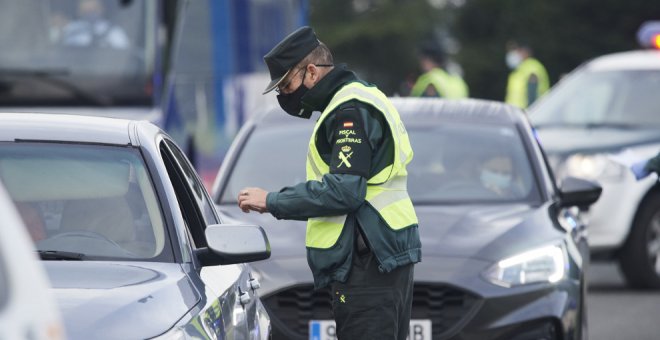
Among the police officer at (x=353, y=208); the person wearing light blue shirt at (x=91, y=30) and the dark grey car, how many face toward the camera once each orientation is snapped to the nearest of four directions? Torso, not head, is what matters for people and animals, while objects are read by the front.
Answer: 2

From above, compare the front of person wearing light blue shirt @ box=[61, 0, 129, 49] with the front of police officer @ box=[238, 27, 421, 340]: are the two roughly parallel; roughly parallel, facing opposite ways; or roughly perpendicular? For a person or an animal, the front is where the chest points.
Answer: roughly perpendicular

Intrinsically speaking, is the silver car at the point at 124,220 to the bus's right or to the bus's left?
on its left

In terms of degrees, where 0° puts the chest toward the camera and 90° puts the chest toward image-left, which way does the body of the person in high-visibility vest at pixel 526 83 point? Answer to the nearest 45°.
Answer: approximately 45°

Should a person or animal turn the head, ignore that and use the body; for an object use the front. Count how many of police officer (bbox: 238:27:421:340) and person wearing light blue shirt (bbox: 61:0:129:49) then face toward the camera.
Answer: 1

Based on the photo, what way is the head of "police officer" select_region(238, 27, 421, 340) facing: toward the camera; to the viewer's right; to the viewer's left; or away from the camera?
to the viewer's left

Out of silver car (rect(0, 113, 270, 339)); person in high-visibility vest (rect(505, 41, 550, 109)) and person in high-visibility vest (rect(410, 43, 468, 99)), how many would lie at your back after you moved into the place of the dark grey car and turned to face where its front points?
2

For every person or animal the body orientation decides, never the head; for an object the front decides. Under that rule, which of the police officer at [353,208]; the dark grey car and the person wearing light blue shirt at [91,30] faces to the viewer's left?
the police officer
